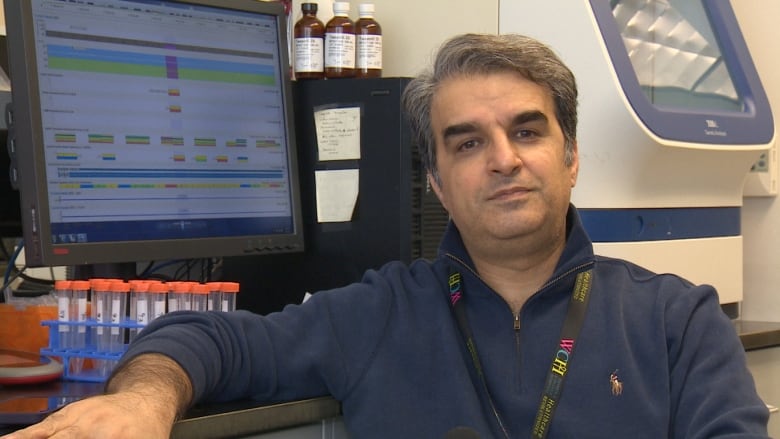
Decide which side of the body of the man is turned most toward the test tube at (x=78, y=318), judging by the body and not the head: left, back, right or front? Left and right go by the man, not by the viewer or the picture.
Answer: right

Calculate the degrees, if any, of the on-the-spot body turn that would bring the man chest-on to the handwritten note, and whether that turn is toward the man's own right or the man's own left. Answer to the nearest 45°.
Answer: approximately 135° to the man's own right

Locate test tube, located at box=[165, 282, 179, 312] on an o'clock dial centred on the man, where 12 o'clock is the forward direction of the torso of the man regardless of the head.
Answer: The test tube is roughly at 3 o'clock from the man.

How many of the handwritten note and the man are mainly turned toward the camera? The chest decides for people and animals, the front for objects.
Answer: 2

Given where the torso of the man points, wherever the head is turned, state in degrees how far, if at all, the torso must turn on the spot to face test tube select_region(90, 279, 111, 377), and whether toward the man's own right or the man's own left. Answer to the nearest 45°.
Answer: approximately 90° to the man's own right

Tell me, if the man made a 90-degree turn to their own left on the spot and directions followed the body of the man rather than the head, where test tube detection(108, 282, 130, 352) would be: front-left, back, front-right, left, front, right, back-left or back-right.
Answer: back

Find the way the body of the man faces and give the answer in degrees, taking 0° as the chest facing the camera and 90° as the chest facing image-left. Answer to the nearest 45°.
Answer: approximately 0°
